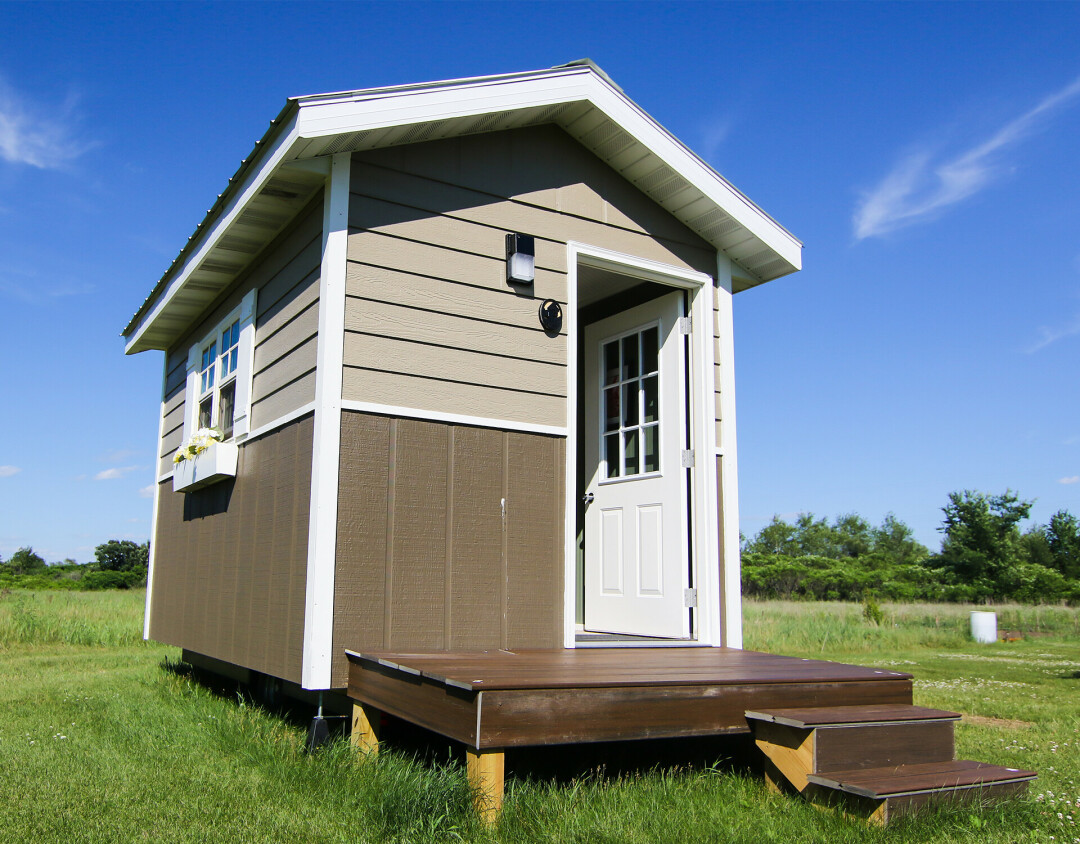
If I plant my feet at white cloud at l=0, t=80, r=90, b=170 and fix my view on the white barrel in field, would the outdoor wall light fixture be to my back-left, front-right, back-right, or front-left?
front-right

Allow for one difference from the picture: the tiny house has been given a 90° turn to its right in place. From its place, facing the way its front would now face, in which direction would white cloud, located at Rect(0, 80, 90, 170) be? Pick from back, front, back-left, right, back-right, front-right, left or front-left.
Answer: right

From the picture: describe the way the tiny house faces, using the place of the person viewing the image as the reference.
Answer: facing the viewer and to the right of the viewer

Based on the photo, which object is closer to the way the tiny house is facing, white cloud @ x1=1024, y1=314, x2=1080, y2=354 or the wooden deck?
the wooden deck

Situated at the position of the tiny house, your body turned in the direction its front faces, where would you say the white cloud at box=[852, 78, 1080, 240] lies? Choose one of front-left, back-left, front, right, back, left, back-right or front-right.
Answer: left

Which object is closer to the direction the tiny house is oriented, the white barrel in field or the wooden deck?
the wooden deck

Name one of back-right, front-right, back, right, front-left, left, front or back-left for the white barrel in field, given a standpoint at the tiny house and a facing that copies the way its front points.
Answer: left

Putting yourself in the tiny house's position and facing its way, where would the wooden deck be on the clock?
The wooden deck is roughly at 1 o'clock from the tiny house.
